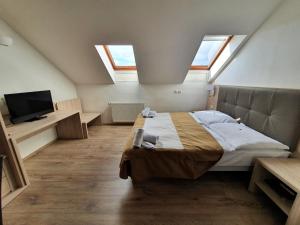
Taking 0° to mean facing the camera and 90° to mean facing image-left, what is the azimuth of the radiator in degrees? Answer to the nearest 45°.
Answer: approximately 0°

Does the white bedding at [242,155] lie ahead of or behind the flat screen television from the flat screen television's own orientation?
ahead

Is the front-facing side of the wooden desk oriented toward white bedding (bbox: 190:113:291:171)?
yes

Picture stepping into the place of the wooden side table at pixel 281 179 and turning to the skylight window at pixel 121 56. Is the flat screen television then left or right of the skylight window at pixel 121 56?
left

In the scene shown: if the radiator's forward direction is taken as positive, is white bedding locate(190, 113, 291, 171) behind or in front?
in front

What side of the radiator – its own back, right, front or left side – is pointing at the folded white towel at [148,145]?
front

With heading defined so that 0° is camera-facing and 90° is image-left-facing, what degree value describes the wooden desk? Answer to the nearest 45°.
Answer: approximately 315°

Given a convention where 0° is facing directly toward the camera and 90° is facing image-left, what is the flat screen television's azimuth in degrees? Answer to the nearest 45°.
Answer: approximately 315°

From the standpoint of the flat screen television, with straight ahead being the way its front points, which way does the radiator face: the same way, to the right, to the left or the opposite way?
to the right

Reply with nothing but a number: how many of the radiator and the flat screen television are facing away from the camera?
0

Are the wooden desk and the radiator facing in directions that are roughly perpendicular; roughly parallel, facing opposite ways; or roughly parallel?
roughly perpendicular
